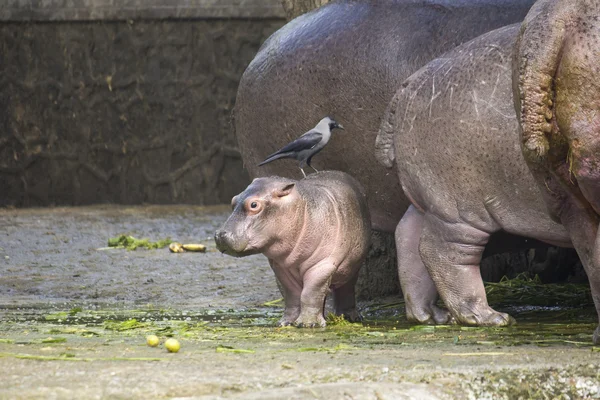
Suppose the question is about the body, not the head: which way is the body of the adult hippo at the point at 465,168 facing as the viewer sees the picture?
to the viewer's right

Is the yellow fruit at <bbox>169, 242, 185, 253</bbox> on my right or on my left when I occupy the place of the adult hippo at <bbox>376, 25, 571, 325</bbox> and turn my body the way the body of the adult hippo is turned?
on my left

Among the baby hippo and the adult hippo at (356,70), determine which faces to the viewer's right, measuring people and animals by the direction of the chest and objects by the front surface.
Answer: the adult hippo

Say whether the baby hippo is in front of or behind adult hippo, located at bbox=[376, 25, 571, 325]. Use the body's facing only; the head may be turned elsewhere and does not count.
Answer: behind

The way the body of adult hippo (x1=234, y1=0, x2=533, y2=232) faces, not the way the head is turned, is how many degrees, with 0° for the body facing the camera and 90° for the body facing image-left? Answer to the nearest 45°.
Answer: approximately 270°

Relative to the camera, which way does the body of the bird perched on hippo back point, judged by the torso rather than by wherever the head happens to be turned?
to the viewer's right

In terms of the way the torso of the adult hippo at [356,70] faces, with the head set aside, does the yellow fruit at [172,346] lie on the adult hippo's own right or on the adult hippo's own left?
on the adult hippo's own right

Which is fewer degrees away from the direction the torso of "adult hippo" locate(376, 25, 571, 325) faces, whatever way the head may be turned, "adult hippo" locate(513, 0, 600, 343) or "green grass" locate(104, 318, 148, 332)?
the adult hippo

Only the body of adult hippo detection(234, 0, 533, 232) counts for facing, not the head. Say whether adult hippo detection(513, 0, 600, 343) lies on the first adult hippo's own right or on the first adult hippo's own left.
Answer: on the first adult hippo's own right

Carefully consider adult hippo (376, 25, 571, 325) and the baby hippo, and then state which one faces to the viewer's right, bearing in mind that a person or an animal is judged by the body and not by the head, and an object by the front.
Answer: the adult hippo
